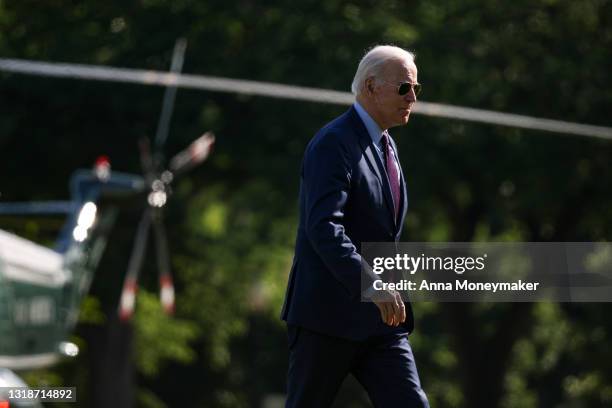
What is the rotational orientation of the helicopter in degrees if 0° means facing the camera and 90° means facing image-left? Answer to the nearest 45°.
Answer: approximately 45°

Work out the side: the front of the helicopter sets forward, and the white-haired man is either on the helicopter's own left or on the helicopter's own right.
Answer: on the helicopter's own left

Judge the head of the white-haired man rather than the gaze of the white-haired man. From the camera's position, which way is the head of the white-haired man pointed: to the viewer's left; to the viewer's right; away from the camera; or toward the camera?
to the viewer's right
